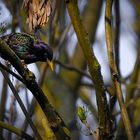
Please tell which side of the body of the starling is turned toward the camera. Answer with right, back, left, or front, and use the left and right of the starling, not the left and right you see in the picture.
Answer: right
